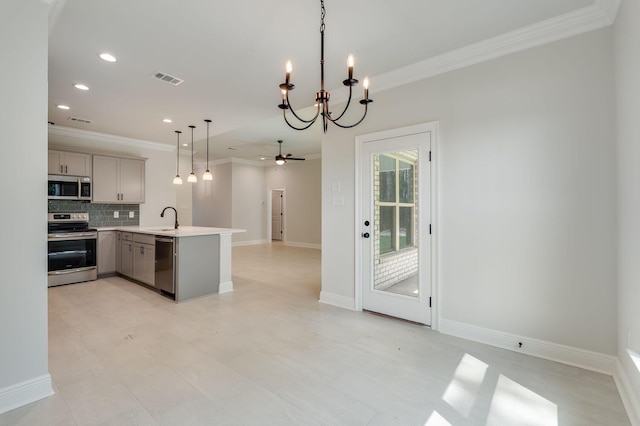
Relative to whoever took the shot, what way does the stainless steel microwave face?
facing the viewer

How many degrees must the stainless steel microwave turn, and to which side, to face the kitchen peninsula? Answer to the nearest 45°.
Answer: approximately 45° to its left

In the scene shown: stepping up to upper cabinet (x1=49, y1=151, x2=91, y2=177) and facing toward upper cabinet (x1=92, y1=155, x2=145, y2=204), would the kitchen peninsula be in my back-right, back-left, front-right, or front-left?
front-right

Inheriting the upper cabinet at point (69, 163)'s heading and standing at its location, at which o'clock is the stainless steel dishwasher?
The stainless steel dishwasher is roughly at 11 o'clock from the upper cabinet.

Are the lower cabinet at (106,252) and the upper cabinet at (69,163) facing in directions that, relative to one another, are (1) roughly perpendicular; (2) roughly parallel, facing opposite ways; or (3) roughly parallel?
roughly parallel

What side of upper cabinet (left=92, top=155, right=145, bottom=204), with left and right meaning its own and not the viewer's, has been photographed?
front

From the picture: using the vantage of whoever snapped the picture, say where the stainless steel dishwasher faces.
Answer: facing the viewer and to the left of the viewer

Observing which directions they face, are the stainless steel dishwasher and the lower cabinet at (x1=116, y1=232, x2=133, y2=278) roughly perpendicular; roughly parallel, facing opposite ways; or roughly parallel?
roughly parallel

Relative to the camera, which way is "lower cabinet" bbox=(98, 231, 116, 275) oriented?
toward the camera

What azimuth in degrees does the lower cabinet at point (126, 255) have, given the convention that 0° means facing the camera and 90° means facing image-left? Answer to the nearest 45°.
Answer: approximately 45°
